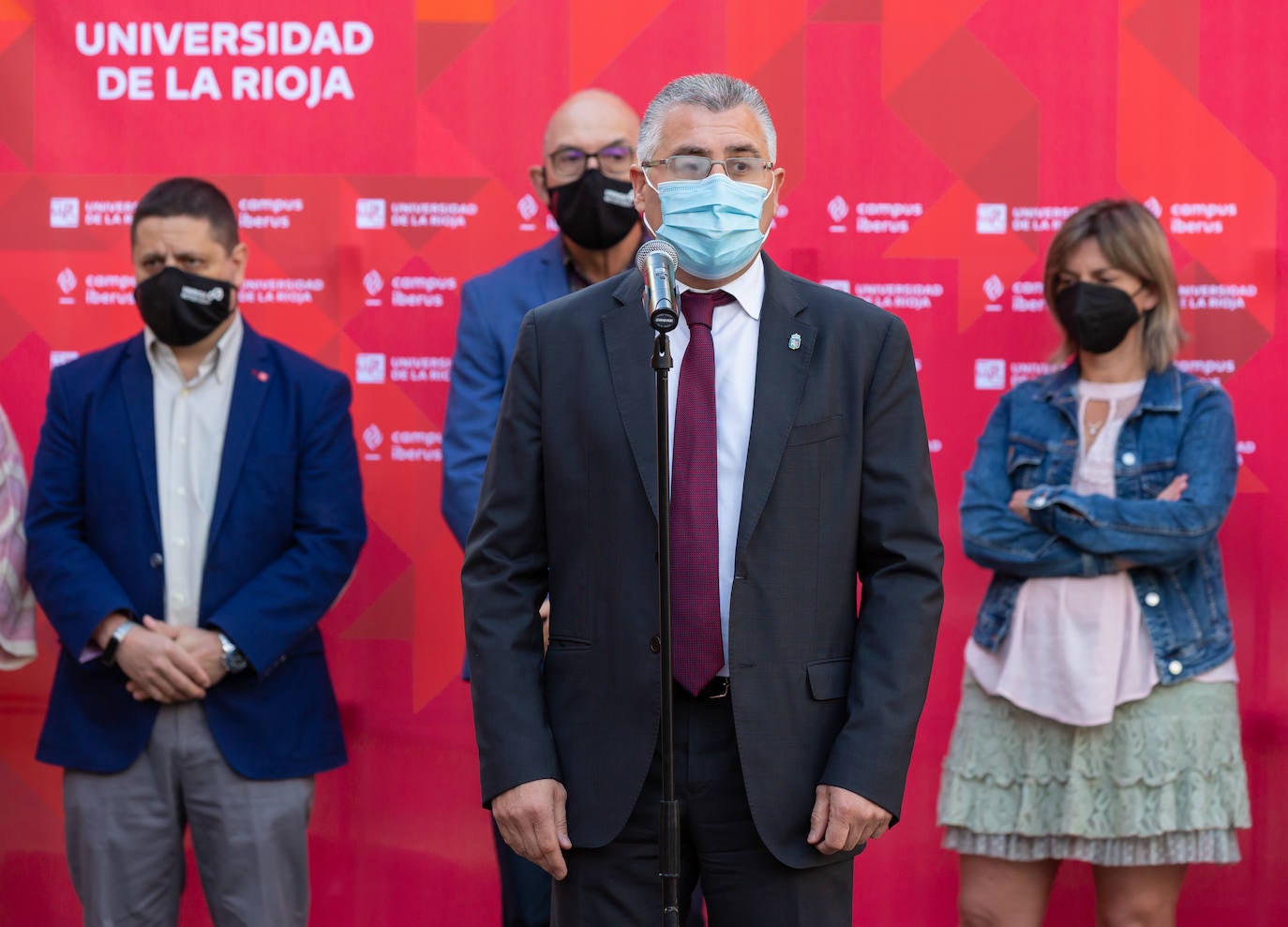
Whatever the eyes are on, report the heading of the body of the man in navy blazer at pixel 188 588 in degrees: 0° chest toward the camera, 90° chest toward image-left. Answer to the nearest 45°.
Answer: approximately 0°

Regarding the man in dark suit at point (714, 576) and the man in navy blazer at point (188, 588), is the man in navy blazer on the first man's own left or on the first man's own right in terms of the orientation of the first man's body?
on the first man's own right

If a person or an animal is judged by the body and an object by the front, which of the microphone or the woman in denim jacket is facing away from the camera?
the microphone

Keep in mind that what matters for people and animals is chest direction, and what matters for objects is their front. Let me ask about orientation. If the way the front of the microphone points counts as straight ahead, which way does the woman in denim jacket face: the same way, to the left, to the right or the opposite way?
the opposite way

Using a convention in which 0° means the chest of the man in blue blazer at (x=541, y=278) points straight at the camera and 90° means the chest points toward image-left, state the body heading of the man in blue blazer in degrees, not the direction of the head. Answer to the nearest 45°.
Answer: approximately 0°

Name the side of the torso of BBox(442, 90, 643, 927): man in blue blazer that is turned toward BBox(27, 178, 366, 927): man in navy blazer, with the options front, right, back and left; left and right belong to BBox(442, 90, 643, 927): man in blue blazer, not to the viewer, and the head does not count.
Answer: right

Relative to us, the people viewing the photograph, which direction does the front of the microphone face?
facing away from the viewer

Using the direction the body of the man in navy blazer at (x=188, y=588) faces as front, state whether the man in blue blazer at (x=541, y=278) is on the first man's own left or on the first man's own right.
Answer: on the first man's own left

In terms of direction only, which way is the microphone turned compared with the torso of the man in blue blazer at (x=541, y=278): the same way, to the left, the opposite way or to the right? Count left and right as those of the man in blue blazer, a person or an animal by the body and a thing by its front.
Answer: the opposite way
